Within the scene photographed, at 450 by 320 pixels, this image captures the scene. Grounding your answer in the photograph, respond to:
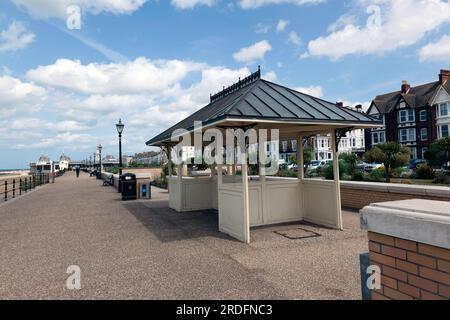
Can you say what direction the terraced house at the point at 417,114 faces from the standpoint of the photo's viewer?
facing the viewer and to the left of the viewer

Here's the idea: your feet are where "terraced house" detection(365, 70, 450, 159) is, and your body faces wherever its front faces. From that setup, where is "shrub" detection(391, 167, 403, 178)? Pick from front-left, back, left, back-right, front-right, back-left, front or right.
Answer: front-left

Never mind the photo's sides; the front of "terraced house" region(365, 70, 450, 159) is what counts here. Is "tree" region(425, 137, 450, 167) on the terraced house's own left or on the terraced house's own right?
on the terraced house's own left

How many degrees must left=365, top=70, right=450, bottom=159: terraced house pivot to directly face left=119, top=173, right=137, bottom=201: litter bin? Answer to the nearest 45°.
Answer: approximately 45° to its left

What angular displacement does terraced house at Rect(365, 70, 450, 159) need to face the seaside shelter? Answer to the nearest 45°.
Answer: approximately 45° to its left

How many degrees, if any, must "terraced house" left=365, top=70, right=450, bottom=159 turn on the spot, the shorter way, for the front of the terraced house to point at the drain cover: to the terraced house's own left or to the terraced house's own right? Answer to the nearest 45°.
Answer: approximately 45° to the terraced house's own left

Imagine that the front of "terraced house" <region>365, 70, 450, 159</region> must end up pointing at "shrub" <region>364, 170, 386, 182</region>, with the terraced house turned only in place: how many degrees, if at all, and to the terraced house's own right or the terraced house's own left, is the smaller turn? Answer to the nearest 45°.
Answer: approximately 45° to the terraced house's own left

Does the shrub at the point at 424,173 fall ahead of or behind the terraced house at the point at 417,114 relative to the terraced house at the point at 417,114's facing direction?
ahead
